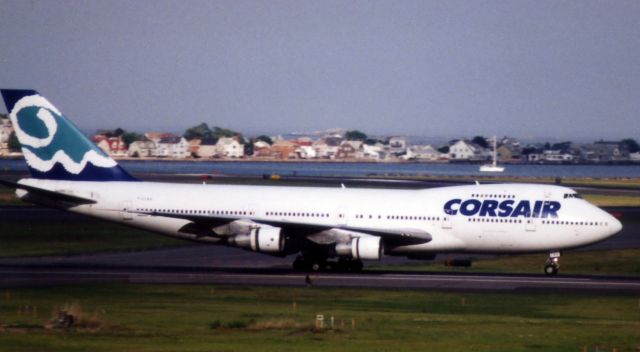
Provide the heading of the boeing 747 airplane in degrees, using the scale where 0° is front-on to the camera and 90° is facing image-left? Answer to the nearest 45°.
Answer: approximately 270°
